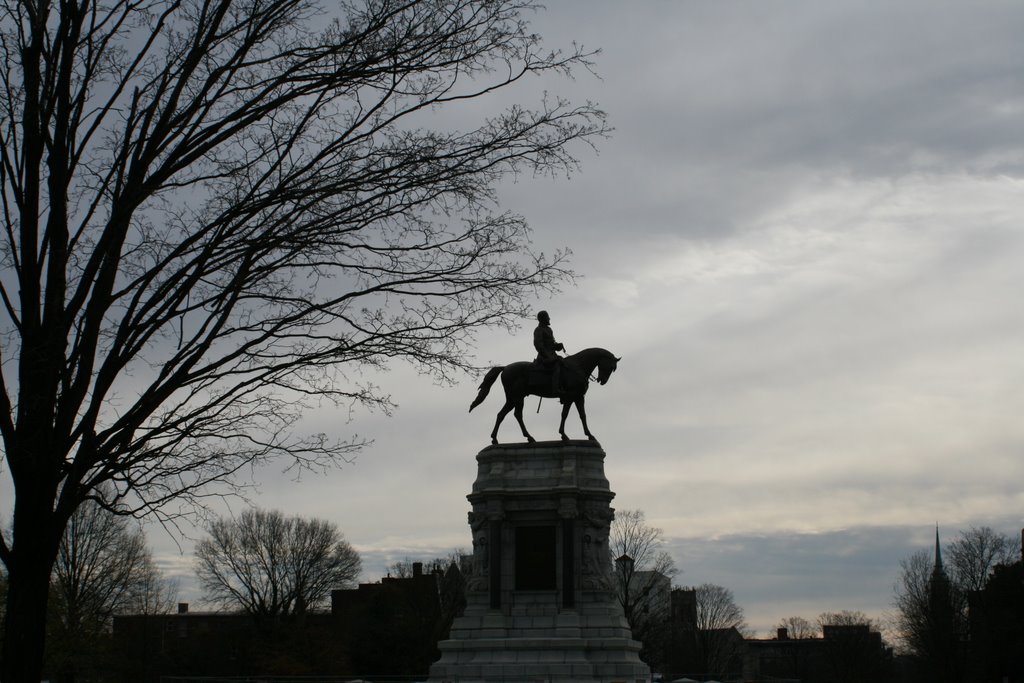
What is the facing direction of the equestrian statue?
to the viewer's right
